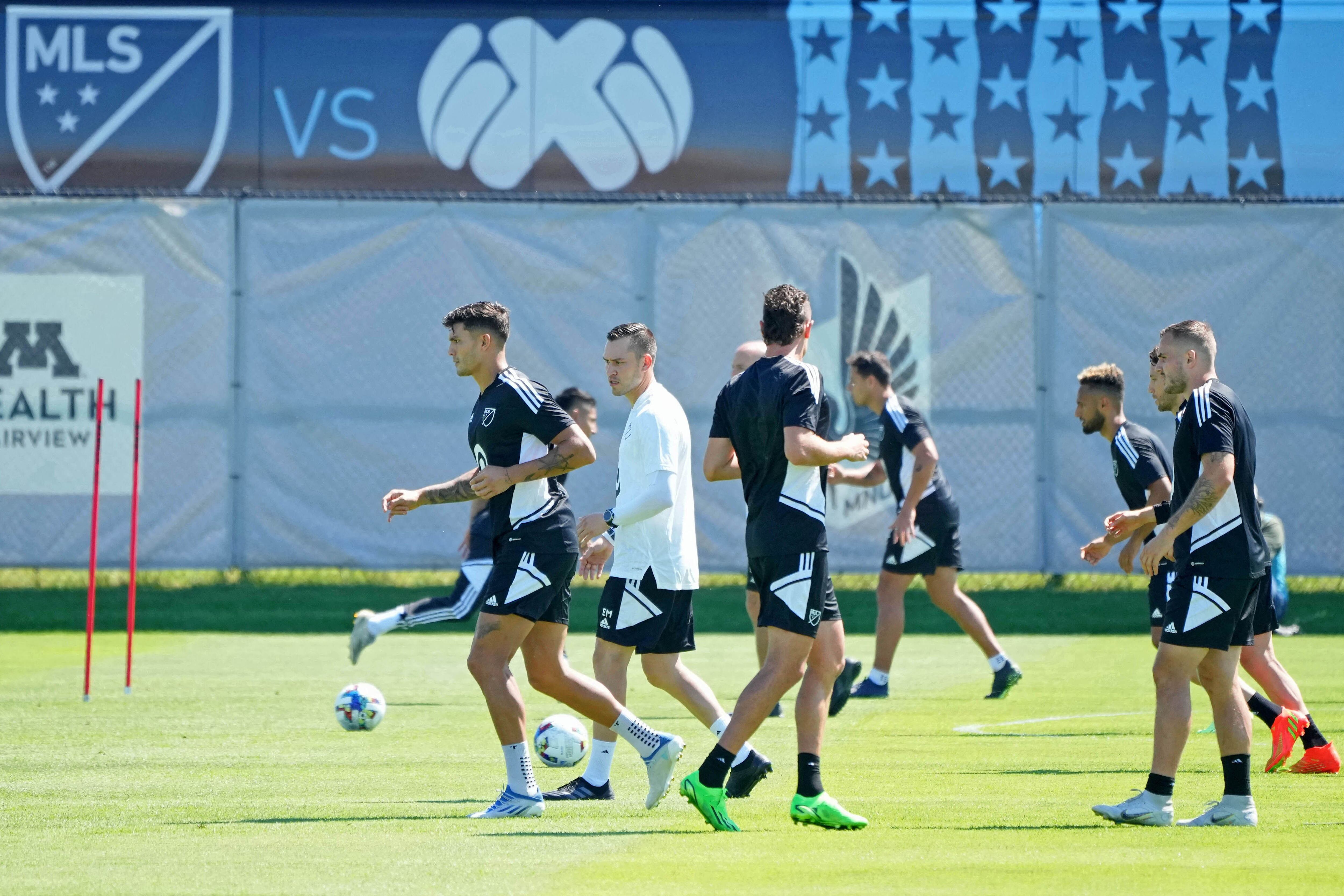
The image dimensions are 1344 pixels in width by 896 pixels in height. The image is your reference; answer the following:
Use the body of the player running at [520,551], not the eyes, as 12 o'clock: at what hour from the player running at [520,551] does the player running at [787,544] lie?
the player running at [787,544] is roughly at 7 o'clock from the player running at [520,551].

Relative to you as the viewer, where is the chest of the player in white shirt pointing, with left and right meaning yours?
facing to the left of the viewer

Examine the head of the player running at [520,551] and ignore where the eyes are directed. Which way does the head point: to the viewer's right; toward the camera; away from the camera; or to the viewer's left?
to the viewer's left

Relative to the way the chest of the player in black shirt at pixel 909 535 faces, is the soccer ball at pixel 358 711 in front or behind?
in front

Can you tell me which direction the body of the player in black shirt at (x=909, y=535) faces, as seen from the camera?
to the viewer's left

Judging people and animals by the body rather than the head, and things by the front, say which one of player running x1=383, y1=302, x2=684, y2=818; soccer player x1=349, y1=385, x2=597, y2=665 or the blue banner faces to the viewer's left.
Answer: the player running

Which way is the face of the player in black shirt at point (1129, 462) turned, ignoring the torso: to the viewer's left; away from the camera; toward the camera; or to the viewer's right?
to the viewer's left

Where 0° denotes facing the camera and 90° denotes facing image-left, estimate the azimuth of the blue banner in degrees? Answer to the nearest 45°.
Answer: approximately 0°

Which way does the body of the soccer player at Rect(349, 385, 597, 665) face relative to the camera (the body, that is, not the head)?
to the viewer's right

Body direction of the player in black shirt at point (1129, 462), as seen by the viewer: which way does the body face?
to the viewer's left

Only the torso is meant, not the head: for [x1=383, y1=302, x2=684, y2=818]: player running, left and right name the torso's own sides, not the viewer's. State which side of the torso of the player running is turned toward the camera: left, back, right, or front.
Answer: left

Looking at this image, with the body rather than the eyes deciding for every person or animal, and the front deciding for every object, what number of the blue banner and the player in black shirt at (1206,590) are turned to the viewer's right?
0
